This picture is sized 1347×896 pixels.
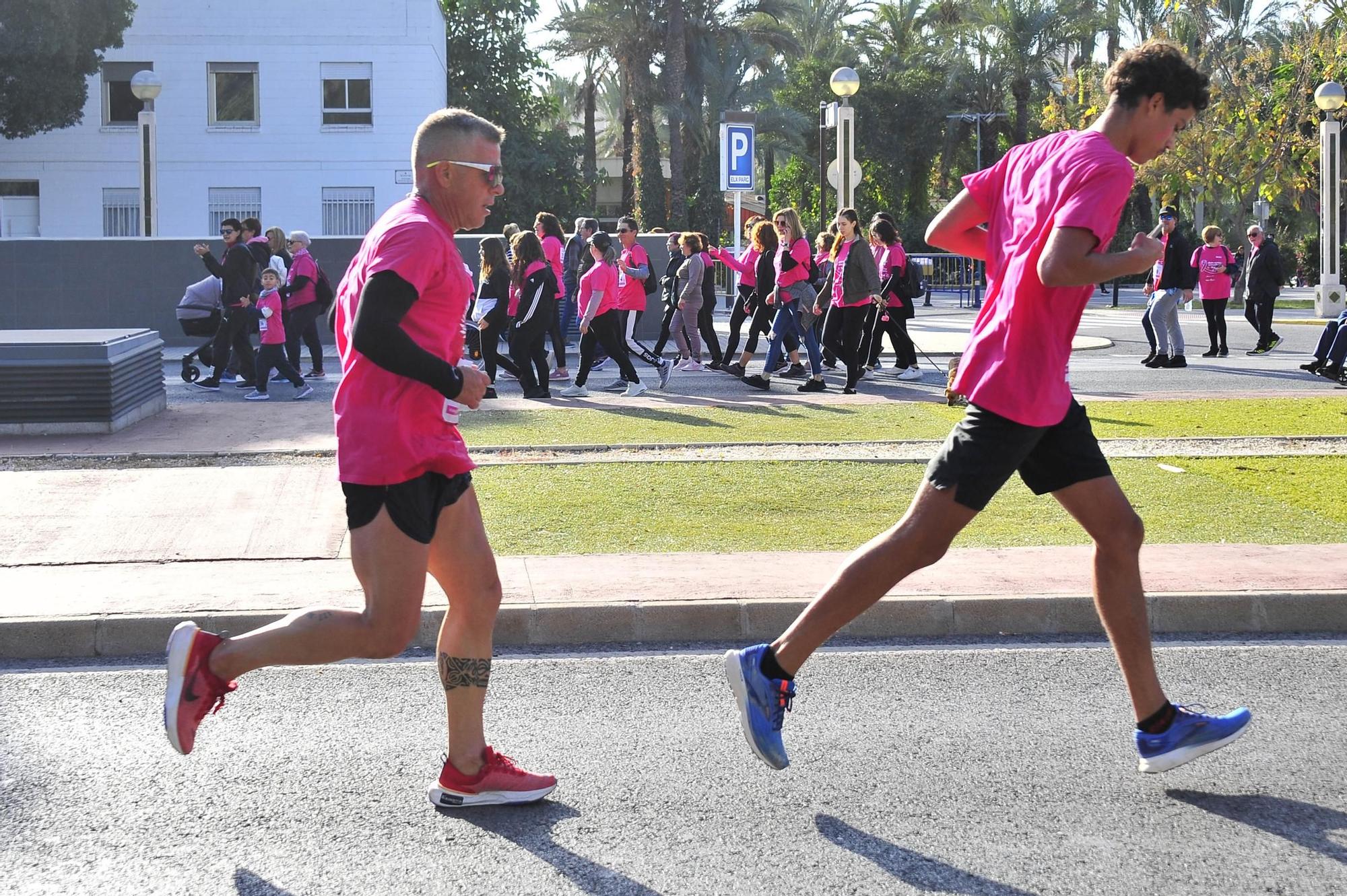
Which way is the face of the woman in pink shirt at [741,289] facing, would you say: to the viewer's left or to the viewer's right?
to the viewer's left

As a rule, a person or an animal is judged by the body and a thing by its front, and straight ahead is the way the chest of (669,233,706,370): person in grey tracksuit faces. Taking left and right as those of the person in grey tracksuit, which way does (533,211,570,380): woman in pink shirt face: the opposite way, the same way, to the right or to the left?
the same way

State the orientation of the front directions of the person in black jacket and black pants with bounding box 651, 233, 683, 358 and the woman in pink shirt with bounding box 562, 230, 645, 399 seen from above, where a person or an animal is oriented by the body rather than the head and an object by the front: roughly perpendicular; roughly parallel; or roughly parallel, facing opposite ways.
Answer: roughly parallel

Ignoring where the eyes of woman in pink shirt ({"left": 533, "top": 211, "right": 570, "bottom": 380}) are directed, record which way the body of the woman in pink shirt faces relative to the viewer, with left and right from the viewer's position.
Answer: facing to the left of the viewer

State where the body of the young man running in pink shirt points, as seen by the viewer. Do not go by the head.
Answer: to the viewer's right

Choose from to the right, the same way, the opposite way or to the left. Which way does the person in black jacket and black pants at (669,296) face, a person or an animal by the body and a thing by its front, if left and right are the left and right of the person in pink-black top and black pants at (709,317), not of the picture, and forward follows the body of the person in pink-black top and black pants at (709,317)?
the same way

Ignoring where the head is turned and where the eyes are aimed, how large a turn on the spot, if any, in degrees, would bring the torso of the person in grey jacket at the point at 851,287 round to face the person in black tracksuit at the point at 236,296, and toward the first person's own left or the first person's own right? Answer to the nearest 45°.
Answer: approximately 45° to the first person's own right

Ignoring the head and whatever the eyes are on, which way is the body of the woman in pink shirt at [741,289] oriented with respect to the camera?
to the viewer's left

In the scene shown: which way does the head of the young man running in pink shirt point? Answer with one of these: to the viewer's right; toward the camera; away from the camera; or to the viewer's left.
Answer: to the viewer's right
